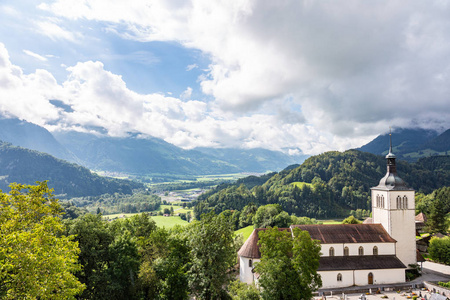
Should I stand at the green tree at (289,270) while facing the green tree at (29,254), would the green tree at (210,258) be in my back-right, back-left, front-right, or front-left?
front-right

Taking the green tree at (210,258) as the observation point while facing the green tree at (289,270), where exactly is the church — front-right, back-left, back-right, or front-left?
front-left

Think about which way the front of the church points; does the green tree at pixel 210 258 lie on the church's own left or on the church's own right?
on the church's own right

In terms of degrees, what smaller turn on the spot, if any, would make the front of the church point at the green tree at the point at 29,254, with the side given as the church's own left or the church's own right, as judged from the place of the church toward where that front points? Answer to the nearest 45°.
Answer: approximately 45° to the church's own right

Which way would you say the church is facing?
to the viewer's right
